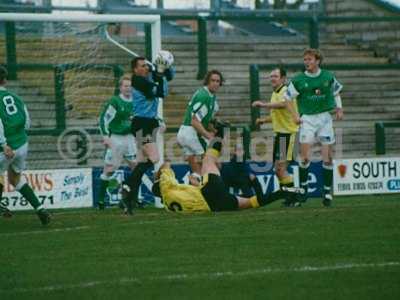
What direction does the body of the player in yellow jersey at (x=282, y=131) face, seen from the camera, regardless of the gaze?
to the viewer's left

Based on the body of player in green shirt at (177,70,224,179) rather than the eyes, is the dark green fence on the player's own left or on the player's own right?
on the player's own left

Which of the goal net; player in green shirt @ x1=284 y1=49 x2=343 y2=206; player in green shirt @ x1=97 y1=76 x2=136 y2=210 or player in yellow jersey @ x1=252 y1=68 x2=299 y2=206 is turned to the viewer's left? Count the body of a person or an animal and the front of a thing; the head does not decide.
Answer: the player in yellow jersey

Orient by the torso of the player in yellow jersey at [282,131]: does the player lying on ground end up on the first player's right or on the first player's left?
on the first player's left

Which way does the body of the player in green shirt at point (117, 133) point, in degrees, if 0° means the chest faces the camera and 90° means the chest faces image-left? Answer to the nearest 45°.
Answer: approximately 315°

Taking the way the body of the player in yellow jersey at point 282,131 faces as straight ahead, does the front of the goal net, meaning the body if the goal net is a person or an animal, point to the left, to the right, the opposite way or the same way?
to the left

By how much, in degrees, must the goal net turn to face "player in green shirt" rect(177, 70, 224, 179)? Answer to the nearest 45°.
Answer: approximately 45° to its left

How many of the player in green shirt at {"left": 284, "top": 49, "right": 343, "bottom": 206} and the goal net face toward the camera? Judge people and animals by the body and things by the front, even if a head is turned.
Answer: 2

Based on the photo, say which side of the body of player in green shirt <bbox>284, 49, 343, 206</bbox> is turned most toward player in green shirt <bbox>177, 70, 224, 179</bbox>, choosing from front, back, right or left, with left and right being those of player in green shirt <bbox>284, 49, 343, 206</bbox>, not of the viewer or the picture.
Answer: right
